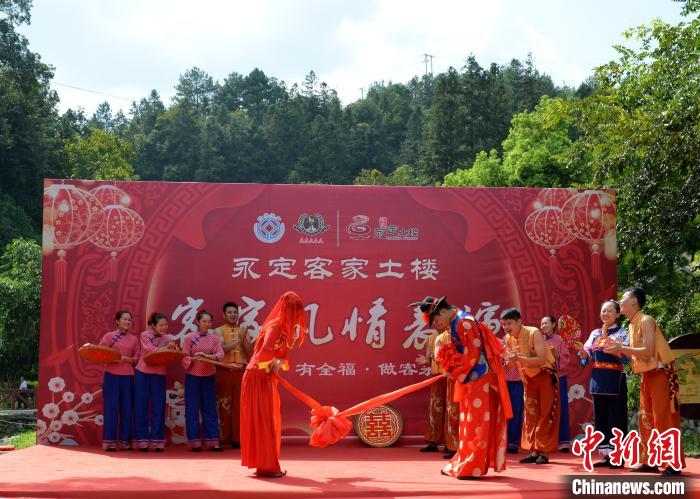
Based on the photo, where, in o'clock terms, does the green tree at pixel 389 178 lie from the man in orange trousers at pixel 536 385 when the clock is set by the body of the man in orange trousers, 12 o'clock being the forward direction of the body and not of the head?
The green tree is roughly at 4 o'clock from the man in orange trousers.

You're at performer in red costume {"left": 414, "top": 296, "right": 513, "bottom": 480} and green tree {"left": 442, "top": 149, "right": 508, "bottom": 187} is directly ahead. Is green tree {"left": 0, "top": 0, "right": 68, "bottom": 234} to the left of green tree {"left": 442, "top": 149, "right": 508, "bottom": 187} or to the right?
left

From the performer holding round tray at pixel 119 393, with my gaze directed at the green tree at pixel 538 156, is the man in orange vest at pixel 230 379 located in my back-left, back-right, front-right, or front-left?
front-right

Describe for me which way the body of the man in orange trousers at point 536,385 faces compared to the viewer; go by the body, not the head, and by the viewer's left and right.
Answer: facing the viewer and to the left of the viewer

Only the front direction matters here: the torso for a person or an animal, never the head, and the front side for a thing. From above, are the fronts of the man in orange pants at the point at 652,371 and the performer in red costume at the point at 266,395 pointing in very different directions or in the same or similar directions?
very different directions

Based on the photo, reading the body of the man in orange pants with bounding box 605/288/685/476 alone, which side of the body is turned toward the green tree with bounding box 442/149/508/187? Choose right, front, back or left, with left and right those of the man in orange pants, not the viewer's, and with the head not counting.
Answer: right

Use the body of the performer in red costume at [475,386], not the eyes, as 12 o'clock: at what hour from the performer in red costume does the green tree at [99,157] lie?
The green tree is roughly at 2 o'clock from the performer in red costume.

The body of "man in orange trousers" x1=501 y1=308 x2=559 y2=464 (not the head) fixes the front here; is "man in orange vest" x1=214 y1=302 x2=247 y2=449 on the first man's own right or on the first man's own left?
on the first man's own right

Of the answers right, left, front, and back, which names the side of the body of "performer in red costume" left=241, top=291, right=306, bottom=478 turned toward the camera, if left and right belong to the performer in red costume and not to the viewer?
right

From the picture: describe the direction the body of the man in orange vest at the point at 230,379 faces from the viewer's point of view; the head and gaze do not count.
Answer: toward the camera

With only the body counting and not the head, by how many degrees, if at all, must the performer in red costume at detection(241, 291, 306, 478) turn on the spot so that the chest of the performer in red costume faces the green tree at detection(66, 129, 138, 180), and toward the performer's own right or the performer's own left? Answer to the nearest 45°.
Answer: approximately 90° to the performer's own left

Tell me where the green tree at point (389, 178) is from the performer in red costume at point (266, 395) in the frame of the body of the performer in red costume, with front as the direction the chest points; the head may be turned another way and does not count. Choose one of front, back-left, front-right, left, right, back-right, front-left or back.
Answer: left

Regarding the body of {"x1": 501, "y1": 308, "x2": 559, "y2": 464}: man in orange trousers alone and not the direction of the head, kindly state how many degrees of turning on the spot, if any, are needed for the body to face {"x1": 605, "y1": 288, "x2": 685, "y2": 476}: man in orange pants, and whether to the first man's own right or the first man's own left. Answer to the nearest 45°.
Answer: approximately 90° to the first man's own left

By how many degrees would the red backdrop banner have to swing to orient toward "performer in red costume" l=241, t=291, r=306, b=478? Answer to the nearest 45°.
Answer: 0° — it already faces them

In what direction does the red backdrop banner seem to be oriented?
toward the camera

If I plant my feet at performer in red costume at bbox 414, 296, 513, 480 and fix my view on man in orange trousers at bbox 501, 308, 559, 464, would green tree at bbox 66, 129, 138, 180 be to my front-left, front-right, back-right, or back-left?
front-left

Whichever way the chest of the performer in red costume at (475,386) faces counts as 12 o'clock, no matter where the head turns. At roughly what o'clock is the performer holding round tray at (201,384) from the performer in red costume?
The performer holding round tray is roughly at 1 o'clock from the performer in red costume.

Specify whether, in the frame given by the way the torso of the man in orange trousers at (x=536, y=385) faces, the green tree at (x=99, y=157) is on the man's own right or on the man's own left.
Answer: on the man's own right

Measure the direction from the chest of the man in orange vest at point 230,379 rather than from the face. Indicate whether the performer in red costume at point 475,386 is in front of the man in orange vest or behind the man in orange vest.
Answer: in front

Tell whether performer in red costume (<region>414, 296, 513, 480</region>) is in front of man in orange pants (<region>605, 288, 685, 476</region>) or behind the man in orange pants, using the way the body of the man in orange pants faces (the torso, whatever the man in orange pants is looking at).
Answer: in front
